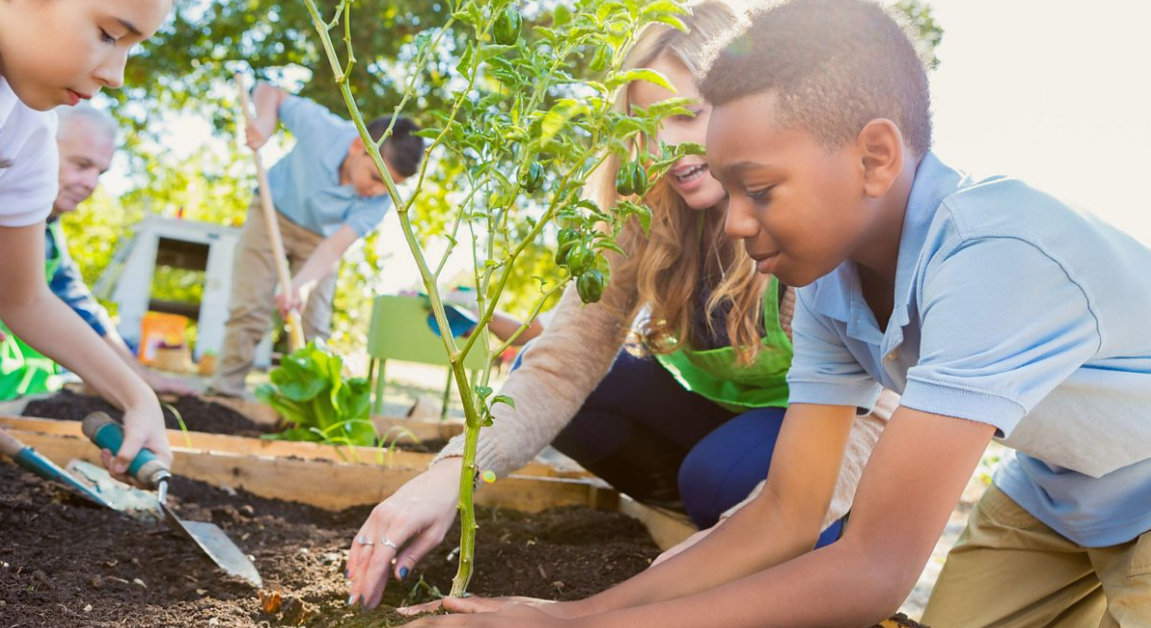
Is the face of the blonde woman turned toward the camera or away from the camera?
toward the camera

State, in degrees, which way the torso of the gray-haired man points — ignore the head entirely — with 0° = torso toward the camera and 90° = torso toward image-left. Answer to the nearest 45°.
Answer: approximately 315°

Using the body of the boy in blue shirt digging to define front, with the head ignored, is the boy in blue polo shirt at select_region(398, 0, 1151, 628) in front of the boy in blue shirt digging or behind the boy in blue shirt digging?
in front

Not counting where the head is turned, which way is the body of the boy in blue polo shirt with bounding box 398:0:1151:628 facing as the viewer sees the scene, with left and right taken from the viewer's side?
facing the viewer and to the left of the viewer

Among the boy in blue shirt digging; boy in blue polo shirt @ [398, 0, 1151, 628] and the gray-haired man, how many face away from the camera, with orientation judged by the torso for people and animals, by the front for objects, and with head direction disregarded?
0

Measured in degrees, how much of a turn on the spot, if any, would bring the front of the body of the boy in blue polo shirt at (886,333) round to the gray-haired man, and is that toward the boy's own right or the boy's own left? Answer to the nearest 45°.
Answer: approximately 90° to the boy's own right

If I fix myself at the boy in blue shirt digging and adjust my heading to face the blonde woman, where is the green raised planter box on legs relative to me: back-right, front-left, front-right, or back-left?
front-left

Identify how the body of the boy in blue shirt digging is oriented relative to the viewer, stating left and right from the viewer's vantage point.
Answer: facing the viewer and to the right of the viewer
